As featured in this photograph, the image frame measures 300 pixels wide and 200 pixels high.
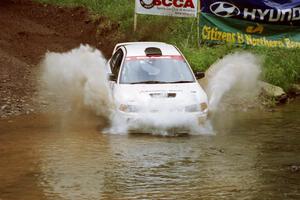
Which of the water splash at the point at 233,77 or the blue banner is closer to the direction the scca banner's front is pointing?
the water splash

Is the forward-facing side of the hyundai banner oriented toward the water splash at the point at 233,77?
yes

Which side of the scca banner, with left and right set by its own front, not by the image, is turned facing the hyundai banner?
left

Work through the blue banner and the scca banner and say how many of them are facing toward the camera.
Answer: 2

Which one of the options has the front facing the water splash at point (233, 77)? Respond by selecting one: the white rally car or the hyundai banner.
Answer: the hyundai banner

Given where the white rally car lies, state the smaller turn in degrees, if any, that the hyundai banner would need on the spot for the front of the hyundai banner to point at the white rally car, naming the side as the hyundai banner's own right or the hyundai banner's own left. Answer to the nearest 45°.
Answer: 0° — it already faces it

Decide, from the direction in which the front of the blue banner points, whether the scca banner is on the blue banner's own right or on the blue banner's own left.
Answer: on the blue banner's own right

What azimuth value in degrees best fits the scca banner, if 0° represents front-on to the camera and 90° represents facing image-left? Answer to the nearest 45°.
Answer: approximately 0°
